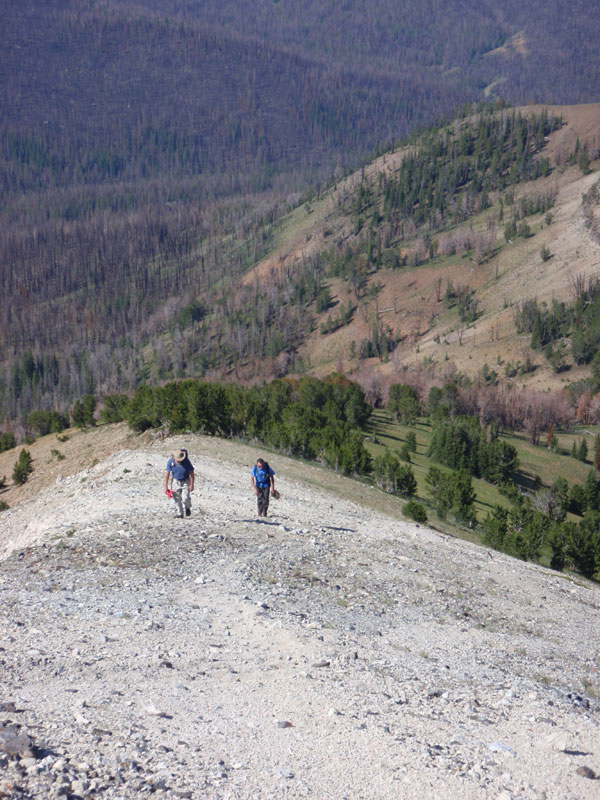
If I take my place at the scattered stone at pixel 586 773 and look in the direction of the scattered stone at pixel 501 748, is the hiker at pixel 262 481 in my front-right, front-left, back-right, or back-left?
front-right

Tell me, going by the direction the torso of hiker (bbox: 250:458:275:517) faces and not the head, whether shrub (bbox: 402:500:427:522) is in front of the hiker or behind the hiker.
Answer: behind

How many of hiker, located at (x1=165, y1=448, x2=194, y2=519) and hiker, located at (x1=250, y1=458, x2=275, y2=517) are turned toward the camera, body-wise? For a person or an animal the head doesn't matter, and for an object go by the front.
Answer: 2

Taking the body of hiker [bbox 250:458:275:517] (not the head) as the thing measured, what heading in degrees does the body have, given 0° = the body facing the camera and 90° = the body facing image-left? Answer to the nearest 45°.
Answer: approximately 0°

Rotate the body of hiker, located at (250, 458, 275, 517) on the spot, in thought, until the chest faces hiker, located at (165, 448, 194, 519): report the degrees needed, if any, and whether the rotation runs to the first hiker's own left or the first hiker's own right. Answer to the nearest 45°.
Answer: approximately 90° to the first hiker's own right

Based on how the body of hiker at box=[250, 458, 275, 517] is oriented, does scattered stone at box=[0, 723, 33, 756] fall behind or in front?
in front

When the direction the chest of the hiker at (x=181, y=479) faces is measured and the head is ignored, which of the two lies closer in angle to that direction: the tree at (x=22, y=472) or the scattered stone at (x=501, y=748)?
the scattered stone

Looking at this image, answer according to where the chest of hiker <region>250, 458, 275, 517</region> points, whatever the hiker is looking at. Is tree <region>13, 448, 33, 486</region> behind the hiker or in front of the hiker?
behind

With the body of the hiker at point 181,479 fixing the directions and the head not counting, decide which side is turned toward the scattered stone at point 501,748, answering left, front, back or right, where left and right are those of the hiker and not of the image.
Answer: front

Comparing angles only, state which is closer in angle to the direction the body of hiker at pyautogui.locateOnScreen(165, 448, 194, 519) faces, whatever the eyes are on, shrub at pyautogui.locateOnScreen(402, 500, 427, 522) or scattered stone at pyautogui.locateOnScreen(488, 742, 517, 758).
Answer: the scattered stone

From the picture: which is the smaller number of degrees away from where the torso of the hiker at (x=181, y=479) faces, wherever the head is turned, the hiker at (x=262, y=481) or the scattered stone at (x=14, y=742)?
the scattered stone

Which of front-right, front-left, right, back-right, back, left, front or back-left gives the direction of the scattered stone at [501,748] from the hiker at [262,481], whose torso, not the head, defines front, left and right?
front

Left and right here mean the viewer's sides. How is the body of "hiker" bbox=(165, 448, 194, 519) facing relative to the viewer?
facing the viewer

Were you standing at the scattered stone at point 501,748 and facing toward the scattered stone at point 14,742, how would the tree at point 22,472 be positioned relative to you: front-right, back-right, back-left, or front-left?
front-right

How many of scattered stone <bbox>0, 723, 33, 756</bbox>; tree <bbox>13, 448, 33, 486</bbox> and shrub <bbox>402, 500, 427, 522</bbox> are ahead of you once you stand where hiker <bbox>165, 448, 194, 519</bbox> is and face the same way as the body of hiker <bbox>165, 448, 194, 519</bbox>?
1

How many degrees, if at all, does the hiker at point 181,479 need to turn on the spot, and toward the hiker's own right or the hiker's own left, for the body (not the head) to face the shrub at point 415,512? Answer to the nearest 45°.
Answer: approximately 135° to the hiker's own left
